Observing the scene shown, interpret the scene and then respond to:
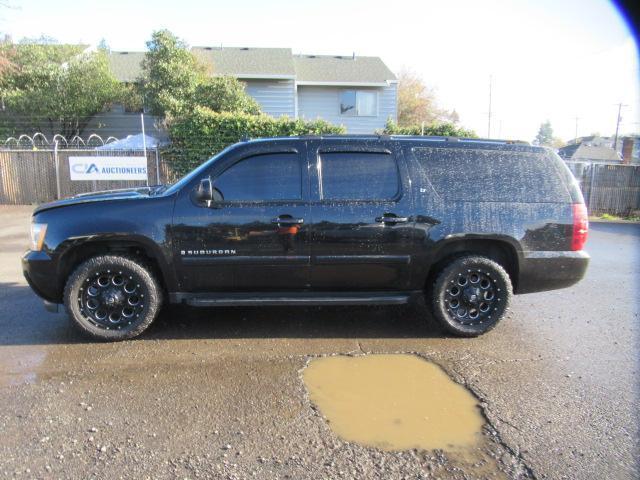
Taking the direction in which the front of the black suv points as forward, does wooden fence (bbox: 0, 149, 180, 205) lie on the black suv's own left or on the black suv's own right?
on the black suv's own right

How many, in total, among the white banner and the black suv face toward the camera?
1

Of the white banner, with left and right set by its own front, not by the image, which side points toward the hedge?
left

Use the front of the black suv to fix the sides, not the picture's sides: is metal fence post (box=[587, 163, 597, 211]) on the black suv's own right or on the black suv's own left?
on the black suv's own right

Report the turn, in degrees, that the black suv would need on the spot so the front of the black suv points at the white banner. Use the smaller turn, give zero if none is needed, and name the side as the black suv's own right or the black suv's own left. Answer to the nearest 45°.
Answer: approximately 45° to the black suv's own right

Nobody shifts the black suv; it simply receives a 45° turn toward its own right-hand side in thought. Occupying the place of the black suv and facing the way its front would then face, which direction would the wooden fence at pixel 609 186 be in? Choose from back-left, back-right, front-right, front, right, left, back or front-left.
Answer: right

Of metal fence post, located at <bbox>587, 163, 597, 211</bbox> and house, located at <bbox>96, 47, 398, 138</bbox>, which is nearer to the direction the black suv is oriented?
the house

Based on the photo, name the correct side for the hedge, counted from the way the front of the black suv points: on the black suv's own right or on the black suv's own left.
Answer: on the black suv's own right

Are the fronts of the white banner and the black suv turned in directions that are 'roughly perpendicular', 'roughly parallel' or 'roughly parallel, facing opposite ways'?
roughly perpendicular

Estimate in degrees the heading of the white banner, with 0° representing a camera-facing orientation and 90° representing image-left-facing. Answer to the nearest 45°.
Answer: approximately 0°

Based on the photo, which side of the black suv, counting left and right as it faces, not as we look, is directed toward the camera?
left
